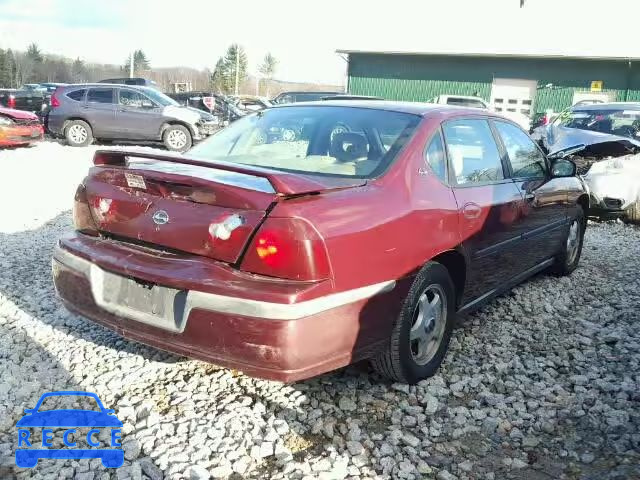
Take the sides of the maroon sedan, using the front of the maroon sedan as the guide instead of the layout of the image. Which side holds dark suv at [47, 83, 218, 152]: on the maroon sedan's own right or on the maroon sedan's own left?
on the maroon sedan's own left

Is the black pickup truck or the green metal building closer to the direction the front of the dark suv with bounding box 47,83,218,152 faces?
the green metal building

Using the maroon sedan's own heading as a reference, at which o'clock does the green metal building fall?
The green metal building is roughly at 11 o'clock from the maroon sedan.

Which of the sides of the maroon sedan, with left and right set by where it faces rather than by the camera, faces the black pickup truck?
left

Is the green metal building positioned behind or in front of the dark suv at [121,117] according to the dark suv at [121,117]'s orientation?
in front

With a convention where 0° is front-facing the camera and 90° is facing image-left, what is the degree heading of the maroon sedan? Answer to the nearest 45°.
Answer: approximately 225°

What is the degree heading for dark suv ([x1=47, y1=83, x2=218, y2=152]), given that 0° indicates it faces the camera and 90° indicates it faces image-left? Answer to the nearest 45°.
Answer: approximately 270°

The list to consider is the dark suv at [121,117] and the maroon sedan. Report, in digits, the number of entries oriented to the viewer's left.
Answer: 0

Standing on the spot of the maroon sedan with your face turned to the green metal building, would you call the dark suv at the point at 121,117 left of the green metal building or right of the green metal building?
left
